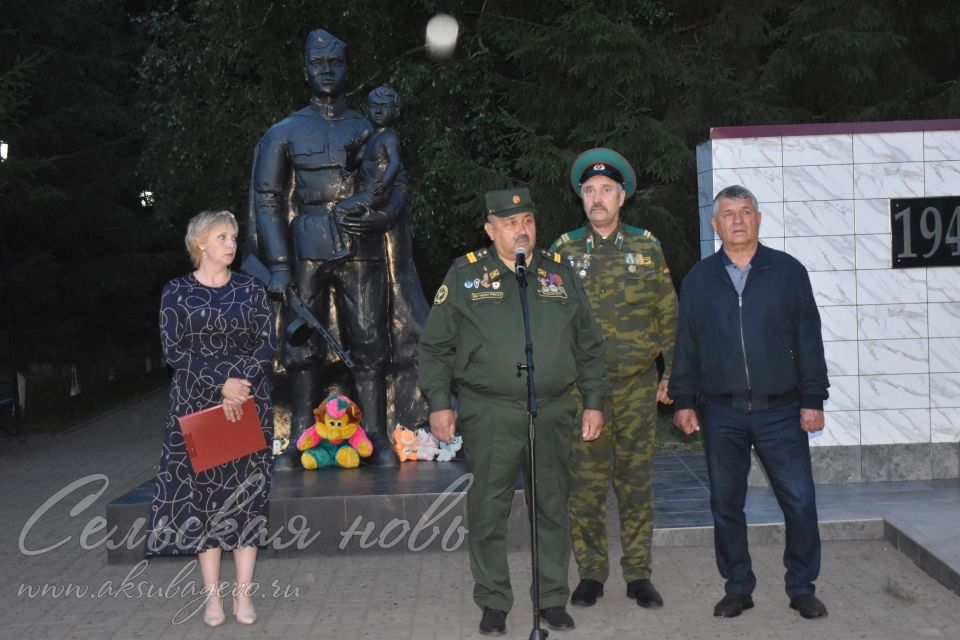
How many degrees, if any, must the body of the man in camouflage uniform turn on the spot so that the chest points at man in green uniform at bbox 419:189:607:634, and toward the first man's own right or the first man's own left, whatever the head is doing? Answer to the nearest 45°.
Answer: approximately 45° to the first man's own right

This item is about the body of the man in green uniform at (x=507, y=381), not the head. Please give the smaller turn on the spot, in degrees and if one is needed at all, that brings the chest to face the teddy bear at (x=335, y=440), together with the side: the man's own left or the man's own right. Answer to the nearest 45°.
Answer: approximately 135° to the man's own right

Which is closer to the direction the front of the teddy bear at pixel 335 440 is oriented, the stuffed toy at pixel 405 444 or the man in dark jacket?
the man in dark jacket

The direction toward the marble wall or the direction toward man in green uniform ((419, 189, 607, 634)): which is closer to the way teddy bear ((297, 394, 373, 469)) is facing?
the man in green uniform
